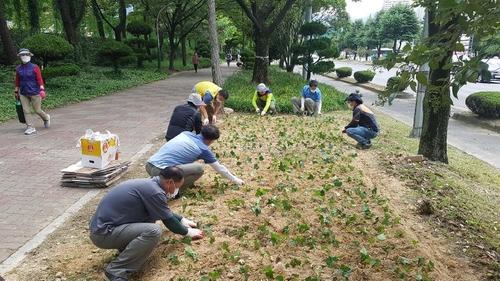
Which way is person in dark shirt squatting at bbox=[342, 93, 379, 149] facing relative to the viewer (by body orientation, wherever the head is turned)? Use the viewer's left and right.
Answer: facing to the left of the viewer

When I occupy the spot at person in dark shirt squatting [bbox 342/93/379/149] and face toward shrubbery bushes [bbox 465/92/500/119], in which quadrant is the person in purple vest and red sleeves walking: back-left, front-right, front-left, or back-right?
back-left

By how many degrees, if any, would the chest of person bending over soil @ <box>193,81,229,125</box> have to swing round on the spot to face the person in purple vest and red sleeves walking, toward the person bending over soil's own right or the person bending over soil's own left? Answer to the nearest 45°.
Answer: approximately 135° to the person bending over soil's own right

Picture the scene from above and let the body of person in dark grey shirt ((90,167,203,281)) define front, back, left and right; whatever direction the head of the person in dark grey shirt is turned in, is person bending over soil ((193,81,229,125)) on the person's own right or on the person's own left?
on the person's own left

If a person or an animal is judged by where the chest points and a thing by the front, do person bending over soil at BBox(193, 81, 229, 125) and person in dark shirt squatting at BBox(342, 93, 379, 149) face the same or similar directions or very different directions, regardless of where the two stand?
very different directions

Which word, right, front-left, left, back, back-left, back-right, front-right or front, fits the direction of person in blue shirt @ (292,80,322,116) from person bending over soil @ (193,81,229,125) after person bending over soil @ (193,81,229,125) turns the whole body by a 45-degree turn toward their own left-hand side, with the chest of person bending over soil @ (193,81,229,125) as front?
front-left

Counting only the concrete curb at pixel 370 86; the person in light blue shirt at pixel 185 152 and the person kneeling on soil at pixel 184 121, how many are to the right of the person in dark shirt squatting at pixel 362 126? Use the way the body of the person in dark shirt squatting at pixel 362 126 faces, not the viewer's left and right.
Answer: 1

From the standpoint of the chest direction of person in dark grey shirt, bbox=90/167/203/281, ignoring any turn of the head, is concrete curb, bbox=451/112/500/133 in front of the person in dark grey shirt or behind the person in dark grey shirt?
in front

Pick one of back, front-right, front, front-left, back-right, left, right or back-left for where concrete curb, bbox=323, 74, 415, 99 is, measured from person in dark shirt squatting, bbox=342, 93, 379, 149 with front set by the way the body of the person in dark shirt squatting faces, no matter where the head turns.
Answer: right

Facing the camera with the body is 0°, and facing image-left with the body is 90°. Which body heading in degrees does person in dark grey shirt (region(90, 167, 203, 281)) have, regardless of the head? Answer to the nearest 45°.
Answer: approximately 270°

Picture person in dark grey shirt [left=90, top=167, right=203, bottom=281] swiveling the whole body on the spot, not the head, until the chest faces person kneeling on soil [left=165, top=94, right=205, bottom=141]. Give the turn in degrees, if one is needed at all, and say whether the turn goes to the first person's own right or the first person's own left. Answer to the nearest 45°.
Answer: approximately 90° to the first person's own left

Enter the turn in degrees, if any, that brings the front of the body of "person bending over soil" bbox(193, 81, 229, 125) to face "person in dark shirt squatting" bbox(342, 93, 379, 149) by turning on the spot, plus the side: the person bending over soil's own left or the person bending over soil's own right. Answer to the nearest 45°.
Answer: approximately 45° to the person bending over soil's own left
